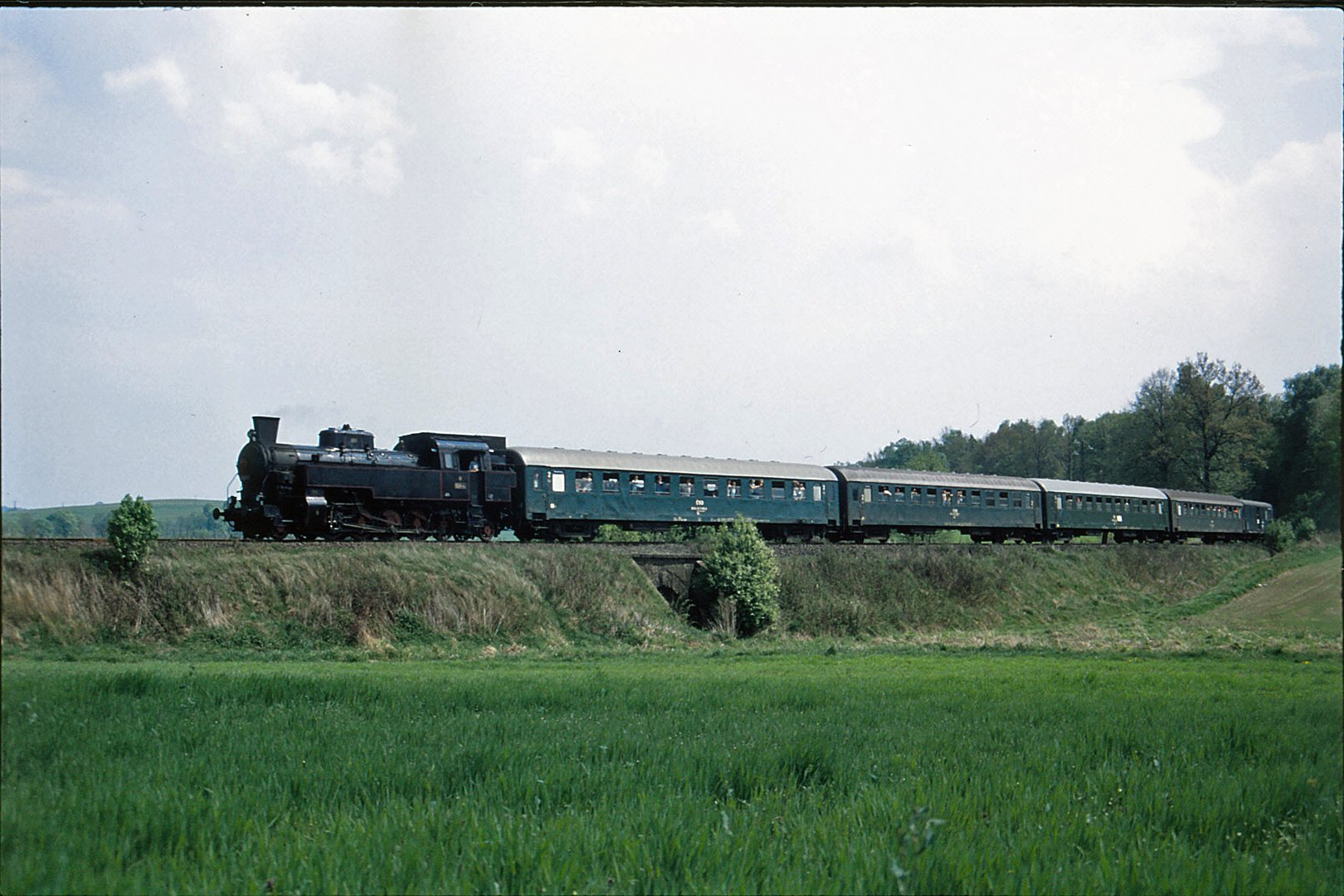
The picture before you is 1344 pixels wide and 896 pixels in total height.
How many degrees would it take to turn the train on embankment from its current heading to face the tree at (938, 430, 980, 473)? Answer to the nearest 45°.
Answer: approximately 180°

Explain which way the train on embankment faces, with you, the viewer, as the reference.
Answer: facing the viewer and to the left of the viewer

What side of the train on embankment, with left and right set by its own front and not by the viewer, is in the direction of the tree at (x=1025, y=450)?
back
